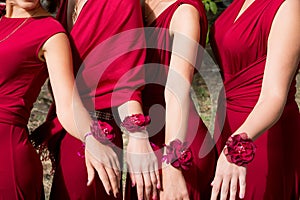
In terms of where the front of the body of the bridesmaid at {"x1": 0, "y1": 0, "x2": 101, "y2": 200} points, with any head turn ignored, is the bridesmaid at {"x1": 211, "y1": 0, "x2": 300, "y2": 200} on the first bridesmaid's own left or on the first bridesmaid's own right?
on the first bridesmaid's own left

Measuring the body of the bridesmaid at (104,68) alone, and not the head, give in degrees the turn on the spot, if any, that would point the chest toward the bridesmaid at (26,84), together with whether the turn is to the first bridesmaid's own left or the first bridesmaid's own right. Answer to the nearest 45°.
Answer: approximately 45° to the first bridesmaid's own right

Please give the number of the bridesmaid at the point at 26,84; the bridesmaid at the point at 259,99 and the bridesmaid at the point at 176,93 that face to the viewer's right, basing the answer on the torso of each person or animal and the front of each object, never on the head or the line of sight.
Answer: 0

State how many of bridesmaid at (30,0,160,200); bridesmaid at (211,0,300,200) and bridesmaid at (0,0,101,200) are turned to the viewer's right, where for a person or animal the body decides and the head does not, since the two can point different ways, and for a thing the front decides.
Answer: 0

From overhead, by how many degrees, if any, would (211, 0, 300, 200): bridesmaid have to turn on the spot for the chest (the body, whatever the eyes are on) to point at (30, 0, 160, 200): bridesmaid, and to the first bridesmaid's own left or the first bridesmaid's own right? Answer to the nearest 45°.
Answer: approximately 45° to the first bridesmaid's own right

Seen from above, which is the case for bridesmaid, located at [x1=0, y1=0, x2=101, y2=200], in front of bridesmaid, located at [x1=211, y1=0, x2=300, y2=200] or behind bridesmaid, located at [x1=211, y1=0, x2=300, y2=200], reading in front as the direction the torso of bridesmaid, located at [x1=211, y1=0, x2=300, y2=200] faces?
in front

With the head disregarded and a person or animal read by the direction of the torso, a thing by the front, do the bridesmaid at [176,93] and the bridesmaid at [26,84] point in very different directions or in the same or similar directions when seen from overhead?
same or similar directions

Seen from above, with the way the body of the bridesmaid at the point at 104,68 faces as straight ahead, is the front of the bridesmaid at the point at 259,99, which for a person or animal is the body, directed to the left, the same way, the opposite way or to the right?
the same way

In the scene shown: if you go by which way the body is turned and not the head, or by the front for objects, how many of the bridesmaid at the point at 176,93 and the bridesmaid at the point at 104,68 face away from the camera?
0

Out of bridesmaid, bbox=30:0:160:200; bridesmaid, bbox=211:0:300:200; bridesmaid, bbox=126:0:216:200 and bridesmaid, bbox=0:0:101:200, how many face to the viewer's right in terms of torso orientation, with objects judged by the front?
0

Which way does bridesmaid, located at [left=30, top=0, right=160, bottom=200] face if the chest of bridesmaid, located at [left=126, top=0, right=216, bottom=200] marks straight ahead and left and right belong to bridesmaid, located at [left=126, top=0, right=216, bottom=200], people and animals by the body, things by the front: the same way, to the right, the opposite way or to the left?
the same way

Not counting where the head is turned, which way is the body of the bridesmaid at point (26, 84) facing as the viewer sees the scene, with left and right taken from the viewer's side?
facing the viewer and to the left of the viewer

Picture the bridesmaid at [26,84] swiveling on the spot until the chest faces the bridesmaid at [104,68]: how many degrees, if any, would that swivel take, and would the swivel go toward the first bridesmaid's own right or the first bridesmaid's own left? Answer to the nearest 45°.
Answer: approximately 135° to the first bridesmaid's own left

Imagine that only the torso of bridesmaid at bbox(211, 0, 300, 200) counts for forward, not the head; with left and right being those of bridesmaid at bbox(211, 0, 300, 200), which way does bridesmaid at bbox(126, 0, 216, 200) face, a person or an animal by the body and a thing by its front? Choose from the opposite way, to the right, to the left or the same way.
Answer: the same way
